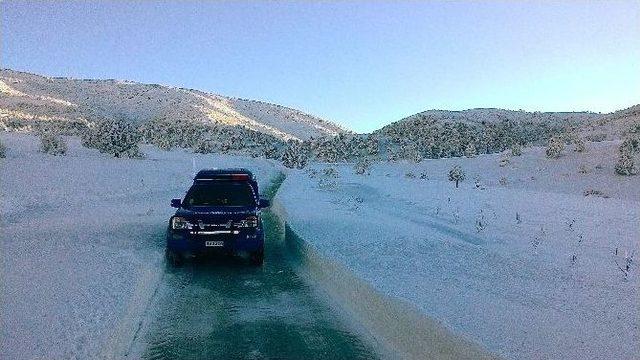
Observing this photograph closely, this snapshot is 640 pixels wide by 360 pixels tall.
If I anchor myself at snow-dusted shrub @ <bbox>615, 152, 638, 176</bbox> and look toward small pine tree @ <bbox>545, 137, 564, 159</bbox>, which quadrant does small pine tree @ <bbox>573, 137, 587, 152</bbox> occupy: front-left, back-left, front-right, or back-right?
front-right

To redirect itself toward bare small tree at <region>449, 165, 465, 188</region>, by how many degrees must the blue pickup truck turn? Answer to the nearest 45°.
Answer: approximately 135° to its left

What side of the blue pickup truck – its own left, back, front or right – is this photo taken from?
front

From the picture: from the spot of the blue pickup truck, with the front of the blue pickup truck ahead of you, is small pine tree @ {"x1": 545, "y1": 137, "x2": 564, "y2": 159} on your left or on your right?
on your left

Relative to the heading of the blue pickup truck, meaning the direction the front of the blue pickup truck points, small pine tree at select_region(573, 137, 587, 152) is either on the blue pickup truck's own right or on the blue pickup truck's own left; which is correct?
on the blue pickup truck's own left

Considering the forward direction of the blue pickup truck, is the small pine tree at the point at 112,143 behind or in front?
behind
